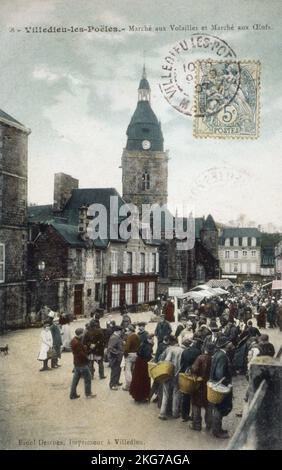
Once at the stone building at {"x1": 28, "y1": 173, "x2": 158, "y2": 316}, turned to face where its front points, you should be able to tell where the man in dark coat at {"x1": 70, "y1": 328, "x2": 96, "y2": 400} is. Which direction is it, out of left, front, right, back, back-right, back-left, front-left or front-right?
front-right

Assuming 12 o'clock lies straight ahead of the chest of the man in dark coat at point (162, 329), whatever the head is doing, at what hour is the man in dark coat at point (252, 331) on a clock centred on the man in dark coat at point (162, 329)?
the man in dark coat at point (252, 331) is roughly at 9 o'clock from the man in dark coat at point (162, 329).

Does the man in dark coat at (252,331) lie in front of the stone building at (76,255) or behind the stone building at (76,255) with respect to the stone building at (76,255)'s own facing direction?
in front

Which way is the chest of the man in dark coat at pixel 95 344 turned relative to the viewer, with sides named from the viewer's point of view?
facing away from the viewer

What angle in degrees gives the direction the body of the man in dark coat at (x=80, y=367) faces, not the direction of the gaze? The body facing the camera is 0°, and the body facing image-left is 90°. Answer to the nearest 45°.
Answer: approximately 270°

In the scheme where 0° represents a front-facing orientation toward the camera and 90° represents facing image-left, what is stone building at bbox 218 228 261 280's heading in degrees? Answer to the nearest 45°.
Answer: approximately 0°

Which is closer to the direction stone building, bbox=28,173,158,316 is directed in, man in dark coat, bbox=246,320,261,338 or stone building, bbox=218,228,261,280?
the man in dark coat

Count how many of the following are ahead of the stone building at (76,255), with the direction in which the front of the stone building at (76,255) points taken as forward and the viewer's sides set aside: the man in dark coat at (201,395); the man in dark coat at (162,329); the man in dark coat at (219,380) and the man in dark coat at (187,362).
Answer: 4

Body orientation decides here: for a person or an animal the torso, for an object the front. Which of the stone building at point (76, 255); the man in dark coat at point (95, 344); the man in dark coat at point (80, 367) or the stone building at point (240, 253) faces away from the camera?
the man in dark coat at point (95, 344)
